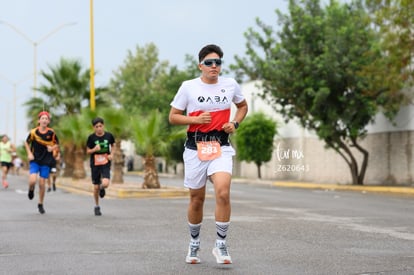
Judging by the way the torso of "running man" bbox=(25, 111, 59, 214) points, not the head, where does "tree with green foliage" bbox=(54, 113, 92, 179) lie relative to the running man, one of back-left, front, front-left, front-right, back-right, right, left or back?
back

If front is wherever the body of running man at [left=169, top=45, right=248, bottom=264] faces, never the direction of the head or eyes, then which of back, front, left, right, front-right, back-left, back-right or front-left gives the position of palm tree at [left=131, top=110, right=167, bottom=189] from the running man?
back

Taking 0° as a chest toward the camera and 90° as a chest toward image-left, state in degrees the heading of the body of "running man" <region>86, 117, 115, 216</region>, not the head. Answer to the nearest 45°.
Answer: approximately 0°

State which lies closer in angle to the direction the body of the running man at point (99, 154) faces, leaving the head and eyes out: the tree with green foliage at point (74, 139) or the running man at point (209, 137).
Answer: the running man

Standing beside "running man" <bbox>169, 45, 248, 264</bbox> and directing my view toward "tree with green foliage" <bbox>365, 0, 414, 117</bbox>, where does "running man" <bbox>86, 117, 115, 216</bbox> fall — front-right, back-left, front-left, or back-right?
front-left

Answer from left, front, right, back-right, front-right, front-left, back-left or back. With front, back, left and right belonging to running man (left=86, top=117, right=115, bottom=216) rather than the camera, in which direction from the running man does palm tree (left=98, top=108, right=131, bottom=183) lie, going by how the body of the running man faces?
back

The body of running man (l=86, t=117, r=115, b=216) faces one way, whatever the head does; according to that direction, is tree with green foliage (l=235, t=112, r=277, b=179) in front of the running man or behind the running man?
behind

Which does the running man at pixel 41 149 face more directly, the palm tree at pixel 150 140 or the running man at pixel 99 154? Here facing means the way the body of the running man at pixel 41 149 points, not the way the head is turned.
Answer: the running man

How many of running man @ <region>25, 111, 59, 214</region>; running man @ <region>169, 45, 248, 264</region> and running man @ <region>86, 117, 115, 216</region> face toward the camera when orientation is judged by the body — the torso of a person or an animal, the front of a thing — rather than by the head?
3

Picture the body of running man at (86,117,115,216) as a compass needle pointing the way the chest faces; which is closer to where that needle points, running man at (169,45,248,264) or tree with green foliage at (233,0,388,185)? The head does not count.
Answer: the running man

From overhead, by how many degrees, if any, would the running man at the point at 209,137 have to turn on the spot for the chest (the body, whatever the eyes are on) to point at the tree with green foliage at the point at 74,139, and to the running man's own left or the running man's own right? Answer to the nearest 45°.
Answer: approximately 180°

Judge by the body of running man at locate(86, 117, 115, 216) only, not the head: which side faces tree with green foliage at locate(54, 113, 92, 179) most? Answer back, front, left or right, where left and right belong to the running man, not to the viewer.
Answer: back

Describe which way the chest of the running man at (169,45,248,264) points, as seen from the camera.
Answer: toward the camera

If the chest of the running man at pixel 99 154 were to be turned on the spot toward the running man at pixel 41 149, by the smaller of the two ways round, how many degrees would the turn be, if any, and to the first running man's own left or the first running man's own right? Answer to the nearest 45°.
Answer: approximately 90° to the first running man's own right

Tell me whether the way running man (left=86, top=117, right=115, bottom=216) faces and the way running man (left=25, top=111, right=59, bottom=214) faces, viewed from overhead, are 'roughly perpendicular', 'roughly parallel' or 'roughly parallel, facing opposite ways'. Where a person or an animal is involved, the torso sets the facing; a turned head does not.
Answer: roughly parallel
